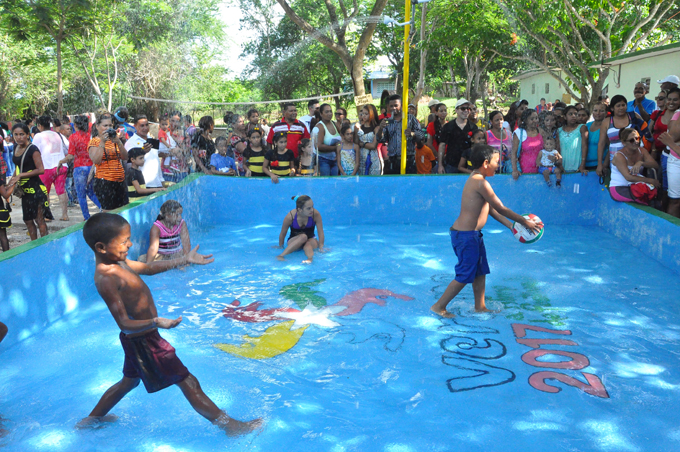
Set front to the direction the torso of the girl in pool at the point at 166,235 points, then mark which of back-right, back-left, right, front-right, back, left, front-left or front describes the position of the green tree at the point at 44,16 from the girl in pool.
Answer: back-left

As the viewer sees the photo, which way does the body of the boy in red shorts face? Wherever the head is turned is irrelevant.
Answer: to the viewer's right

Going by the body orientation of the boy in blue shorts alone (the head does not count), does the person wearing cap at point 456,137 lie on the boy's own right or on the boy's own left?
on the boy's own left

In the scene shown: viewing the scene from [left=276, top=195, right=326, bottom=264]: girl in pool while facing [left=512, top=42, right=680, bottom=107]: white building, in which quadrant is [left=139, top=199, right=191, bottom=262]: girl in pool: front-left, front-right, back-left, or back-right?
back-left

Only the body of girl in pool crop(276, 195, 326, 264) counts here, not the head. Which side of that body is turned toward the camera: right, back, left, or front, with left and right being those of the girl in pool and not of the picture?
front

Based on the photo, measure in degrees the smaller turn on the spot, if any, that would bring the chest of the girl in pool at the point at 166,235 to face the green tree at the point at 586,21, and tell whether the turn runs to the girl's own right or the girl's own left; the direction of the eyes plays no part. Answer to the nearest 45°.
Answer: approximately 90° to the girl's own left

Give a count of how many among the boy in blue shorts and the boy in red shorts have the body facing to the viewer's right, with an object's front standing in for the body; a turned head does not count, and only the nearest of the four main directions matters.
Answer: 2

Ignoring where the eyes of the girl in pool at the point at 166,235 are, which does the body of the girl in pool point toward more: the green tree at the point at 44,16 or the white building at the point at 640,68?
the white building

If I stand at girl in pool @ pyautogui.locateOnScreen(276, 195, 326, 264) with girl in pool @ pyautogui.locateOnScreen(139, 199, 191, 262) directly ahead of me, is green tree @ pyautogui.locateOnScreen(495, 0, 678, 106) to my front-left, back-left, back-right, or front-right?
back-right

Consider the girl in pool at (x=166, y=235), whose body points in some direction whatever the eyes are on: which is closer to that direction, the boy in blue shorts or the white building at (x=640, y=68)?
the boy in blue shorts

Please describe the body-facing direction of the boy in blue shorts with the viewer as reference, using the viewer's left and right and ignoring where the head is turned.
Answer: facing to the right of the viewer

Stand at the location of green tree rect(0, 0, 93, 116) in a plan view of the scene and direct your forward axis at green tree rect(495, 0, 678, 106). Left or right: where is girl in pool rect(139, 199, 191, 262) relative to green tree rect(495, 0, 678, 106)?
right

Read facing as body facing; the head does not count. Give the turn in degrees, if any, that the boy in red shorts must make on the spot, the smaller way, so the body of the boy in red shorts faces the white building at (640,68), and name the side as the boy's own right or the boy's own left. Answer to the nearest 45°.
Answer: approximately 45° to the boy's own left

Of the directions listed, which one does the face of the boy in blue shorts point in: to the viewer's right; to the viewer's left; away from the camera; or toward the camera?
to the viewer's right

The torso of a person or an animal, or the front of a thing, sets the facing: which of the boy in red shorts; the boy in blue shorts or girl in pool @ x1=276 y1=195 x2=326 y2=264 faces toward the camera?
the girl in pool

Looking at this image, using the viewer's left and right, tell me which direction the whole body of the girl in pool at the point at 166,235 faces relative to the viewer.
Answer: facing the viewer and to the right of the viewer
